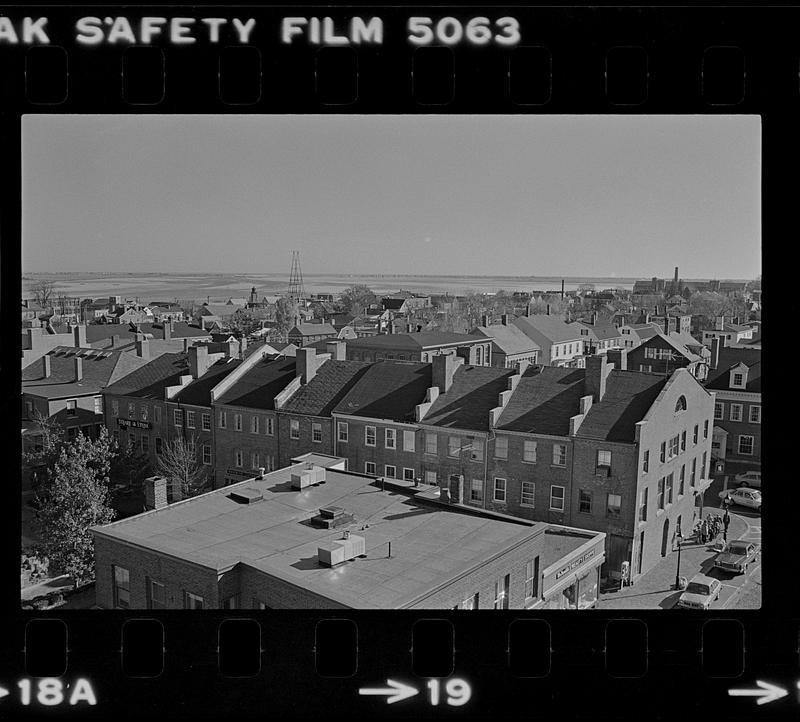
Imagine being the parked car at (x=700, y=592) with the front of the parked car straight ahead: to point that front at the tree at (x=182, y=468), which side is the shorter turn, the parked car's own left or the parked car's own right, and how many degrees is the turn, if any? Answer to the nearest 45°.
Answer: approximately 45° to the parked car's own right

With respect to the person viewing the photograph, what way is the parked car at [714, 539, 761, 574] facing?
facing the viewer and to the left of the viewer

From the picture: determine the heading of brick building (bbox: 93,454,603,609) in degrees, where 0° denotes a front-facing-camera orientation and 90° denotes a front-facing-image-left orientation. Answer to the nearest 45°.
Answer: approximately 315°

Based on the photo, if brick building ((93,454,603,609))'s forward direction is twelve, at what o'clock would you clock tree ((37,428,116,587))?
The tree is roughly at 5 o'clock from the brick building.

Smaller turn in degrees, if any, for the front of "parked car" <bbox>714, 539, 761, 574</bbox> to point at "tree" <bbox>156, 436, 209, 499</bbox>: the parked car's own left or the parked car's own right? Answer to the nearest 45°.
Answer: approximately 45° to the parked car's own right

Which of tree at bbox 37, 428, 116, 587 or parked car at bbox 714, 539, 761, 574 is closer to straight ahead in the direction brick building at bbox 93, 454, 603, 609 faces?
the parked car

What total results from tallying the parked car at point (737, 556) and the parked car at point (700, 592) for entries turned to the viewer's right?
0

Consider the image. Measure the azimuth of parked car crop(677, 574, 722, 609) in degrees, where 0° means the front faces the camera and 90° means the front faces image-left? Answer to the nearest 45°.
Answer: approximately 45°
